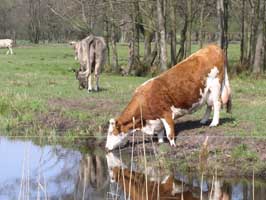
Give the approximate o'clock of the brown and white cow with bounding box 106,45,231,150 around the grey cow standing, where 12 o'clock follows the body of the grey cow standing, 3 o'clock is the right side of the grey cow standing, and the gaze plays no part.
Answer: The brown and white cow is roughly at 5 o'clock from the grey cow standing.

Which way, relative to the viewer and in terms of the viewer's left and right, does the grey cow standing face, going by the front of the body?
facing away from the viewer and to the left of the viewer
